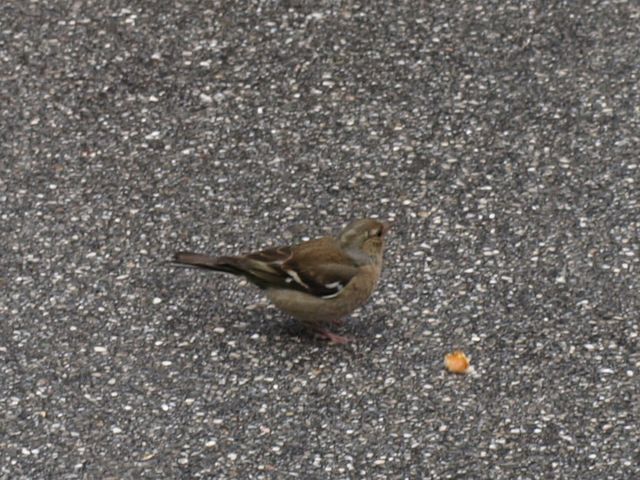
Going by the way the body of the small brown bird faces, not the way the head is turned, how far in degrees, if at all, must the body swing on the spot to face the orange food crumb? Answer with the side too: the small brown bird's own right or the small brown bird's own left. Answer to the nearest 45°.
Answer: approximately 45° to the small brown bird's own right

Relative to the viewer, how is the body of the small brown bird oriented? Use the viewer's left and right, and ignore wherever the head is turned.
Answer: facing to the right of the viewer
